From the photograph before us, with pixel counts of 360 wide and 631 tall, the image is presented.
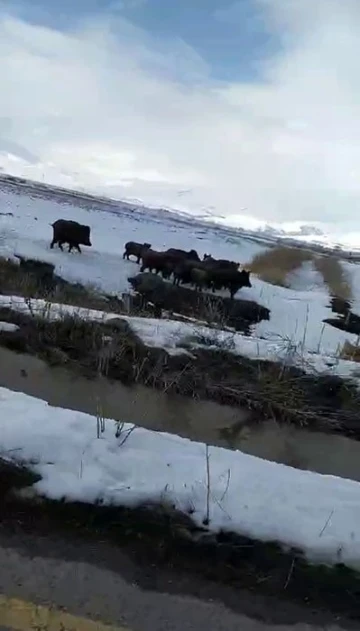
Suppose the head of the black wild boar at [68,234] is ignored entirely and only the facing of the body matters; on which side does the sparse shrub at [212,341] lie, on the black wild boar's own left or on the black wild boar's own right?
on the black wild boar's own right

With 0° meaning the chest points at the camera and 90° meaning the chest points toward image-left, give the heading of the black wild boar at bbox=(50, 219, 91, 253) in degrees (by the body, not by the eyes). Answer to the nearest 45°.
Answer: approximately 270°

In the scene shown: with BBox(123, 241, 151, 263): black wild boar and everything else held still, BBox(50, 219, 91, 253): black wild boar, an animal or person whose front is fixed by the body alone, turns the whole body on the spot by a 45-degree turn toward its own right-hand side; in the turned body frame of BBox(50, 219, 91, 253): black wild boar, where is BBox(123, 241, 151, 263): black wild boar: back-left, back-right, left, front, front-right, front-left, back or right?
left
